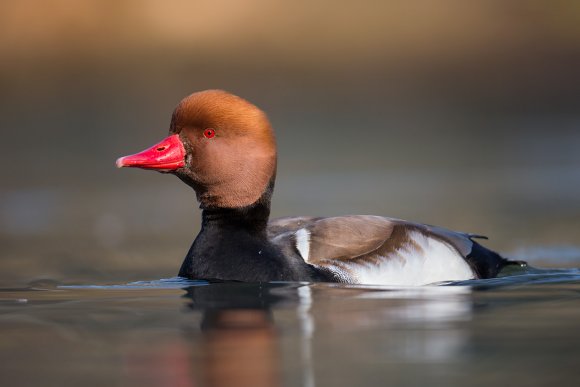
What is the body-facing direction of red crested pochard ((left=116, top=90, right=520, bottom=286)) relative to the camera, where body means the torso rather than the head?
to the viewer's left
